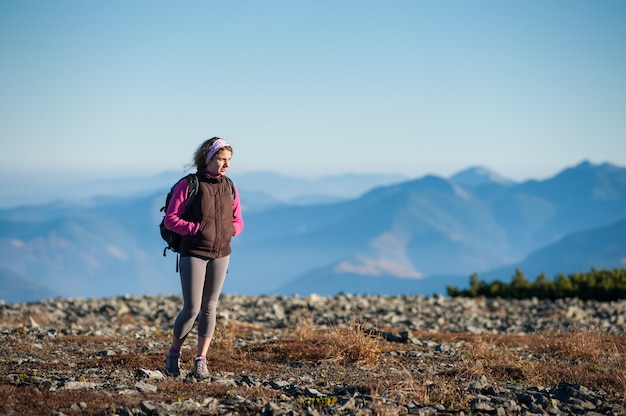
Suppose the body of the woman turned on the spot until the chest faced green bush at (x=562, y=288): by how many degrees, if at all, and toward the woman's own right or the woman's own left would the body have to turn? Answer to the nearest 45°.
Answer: approximately 90° to the woman's own left

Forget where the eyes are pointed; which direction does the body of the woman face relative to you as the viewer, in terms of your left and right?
facing the viewer and to the right of the viewer
